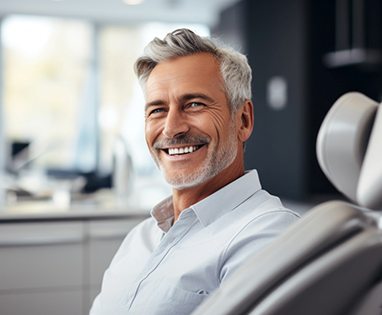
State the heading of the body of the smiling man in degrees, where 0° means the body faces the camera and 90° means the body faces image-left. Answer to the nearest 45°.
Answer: approximately 45°

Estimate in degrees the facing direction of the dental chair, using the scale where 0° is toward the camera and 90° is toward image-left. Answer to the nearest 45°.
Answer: approximately 90°

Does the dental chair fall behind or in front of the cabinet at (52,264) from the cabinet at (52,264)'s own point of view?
in front
